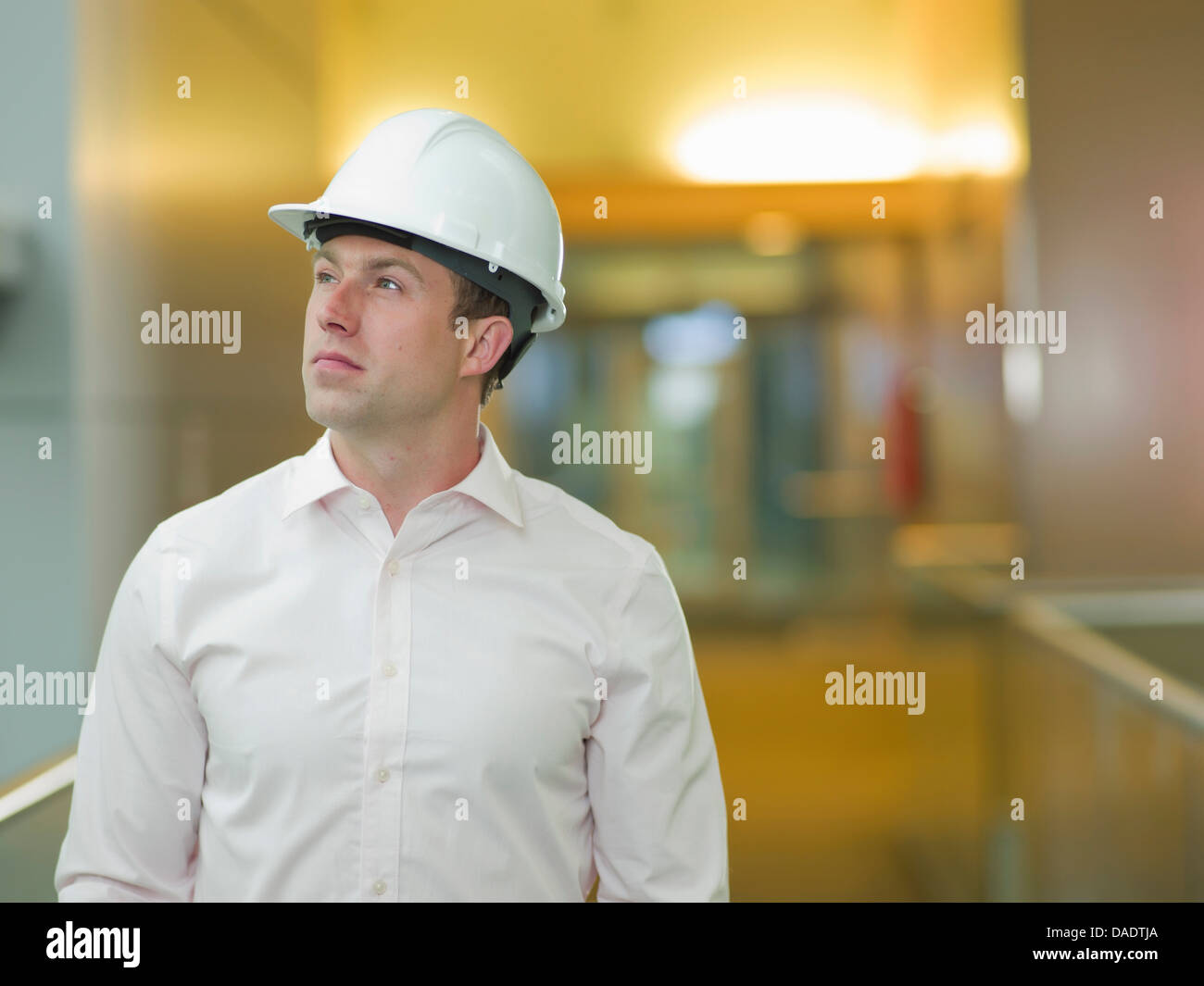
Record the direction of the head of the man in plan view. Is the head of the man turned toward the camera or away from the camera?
toward the camera

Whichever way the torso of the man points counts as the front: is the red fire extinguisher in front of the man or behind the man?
behind

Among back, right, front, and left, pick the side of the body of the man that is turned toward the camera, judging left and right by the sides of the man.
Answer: front
